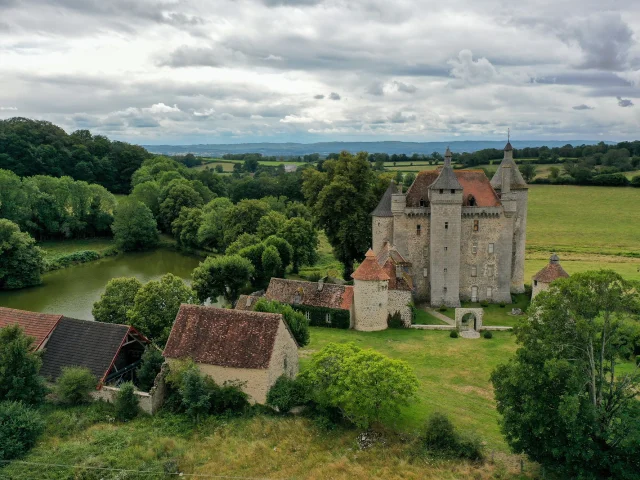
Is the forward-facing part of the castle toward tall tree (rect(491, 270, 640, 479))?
yes

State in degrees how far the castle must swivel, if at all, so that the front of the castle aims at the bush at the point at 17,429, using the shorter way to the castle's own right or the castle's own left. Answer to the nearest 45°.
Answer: approximately 45° to the castle's own right

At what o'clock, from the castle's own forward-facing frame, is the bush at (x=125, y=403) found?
The bush is roughly at 1 o'clock from the castle.

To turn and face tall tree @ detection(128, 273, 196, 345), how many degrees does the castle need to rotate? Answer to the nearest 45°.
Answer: approximately 45° to its right

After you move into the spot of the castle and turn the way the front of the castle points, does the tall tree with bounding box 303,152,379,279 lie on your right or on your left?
on your right

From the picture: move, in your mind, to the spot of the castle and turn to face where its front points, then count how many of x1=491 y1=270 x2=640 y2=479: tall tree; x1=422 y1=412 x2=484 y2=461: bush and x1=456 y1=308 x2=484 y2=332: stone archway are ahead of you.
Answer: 3

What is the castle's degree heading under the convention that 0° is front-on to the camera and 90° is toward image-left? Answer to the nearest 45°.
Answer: approximately 0°

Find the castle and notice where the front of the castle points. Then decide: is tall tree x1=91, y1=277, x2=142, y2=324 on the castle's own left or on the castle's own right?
on the castle's own right
